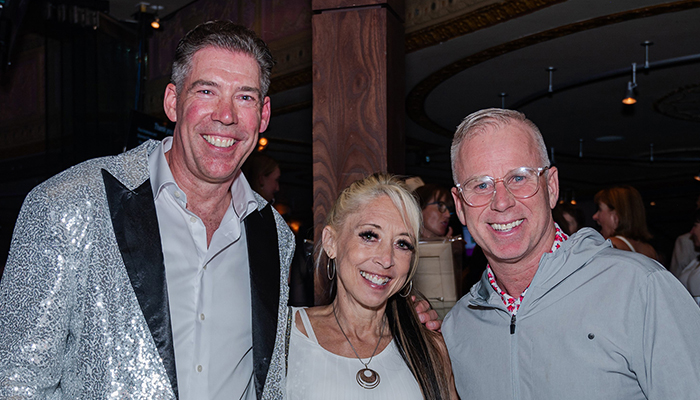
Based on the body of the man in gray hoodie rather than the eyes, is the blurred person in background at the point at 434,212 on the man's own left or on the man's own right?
on the man's own right

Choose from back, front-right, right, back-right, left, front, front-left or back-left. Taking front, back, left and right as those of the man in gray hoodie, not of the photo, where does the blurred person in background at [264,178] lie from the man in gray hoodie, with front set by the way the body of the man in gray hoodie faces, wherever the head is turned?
right

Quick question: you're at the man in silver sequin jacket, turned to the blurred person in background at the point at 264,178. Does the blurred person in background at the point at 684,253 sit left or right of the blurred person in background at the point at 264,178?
right

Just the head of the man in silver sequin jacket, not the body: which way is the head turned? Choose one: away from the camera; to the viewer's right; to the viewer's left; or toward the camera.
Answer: toward the camera

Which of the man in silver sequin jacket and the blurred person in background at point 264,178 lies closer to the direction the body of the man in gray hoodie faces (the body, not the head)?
the man in silver sequin jacket

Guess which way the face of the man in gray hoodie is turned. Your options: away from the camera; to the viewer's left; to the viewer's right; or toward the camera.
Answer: toward the camera

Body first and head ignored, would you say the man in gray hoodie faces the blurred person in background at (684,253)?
no

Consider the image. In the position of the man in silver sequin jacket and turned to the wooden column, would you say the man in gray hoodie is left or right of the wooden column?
right

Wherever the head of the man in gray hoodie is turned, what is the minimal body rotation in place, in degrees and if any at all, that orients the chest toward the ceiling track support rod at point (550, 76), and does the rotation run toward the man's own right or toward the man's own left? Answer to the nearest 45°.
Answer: approximately 135° to the man's own right

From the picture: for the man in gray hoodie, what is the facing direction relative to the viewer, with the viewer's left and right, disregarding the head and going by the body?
facing the viewer and to the left of the viewer

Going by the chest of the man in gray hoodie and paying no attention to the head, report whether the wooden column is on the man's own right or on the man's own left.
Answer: on the man's own right

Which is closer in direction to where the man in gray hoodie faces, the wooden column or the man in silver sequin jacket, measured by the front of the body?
the man in silver sequin jacket

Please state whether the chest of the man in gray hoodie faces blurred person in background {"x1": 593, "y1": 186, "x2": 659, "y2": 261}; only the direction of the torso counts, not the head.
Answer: no
